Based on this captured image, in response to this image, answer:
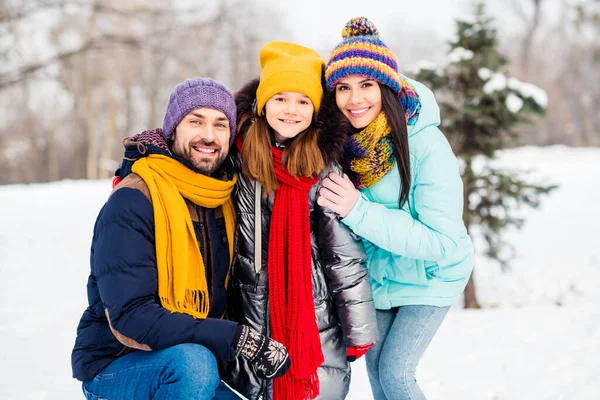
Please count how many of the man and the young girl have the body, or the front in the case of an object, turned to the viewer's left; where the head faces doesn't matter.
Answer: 0

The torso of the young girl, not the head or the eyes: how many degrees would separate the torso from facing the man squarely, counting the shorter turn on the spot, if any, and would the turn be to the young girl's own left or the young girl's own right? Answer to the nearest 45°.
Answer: approximately 45° to the young girl's own right

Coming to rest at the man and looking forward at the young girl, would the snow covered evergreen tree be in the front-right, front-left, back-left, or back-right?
front-left

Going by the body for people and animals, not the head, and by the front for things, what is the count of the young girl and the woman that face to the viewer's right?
0

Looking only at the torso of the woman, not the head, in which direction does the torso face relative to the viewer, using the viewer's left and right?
facing the viewer and to the left of the viewer

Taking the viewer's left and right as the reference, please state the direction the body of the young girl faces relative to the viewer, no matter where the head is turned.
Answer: facing the viewer

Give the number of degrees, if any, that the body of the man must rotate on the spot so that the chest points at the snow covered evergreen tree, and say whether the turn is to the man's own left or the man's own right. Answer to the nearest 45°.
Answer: approximately 90° to the man's own left

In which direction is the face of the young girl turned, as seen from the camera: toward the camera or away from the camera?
toward the camera

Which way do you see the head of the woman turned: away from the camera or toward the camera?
toward the camera

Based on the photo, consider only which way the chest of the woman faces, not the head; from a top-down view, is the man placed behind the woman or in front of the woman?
in front

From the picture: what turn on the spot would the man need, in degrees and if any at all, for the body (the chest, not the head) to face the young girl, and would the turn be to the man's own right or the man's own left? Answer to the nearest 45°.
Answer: approximately 45° to the man's own left

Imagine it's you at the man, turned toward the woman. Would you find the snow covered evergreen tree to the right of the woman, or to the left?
left

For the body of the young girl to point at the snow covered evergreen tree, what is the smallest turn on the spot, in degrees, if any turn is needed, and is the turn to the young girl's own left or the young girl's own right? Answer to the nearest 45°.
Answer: approximately 135° to the young girl's own left

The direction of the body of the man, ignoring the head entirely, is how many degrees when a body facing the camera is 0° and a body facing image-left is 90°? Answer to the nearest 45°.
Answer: approximately 315°

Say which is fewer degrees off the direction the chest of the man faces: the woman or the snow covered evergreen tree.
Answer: the woman

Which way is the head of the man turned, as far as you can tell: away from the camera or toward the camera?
toward the camera
